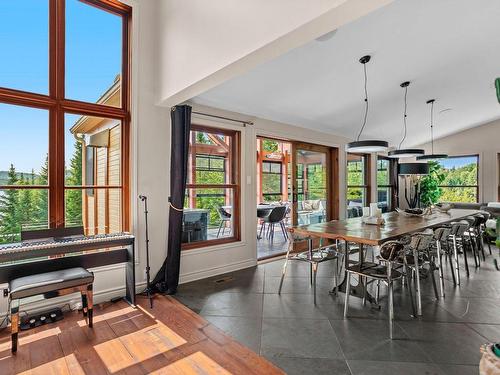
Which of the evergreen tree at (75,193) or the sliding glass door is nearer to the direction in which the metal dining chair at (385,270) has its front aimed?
the sliding glass door

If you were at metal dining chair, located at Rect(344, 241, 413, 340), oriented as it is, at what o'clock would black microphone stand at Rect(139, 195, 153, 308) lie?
The black microphone stand is roughly at 10 o'clock from the metal dining chair.

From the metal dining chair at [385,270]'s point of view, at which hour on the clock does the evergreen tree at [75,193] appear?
The evergreen tree is roughly at 10 o'clock from the metal dining chair.

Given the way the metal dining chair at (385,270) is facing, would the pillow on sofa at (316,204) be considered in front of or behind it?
in front

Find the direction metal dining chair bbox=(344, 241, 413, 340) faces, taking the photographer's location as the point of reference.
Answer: facing away from the viewer and to the left of the viewer

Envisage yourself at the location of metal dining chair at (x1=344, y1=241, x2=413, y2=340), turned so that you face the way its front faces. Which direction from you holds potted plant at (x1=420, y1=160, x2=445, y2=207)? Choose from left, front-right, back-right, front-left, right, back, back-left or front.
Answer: front-right

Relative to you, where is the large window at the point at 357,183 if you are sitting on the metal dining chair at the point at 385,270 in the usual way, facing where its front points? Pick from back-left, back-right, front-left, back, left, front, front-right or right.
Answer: front-right

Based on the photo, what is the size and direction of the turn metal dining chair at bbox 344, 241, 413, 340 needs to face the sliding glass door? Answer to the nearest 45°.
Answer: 0° — it already faces it

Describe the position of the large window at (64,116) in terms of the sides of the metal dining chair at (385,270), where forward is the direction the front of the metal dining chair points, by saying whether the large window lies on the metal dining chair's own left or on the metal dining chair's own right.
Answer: on the metal dining chair's own left

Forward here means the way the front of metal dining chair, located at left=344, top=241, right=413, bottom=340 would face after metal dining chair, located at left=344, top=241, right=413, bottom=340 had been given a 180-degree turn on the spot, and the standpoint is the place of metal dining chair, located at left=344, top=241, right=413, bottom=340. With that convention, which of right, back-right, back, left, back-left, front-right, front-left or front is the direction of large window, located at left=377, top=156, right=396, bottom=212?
back-left

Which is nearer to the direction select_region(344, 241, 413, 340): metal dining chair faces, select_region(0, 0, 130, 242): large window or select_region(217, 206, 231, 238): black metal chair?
the black metal chair

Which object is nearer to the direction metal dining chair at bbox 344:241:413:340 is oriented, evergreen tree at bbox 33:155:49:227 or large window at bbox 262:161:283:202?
the evergreen tree

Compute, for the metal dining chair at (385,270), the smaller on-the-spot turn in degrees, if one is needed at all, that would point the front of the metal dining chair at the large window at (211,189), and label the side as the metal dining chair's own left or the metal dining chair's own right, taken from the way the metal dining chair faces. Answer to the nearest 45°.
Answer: approximately 45° to the metal dining chair's own left
